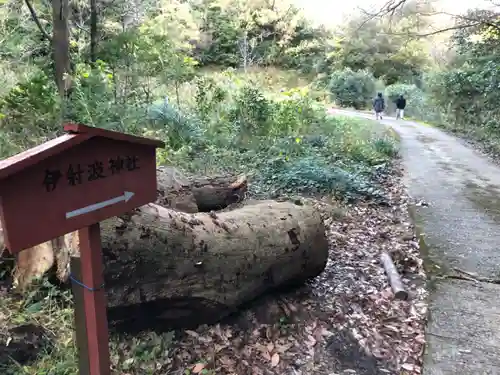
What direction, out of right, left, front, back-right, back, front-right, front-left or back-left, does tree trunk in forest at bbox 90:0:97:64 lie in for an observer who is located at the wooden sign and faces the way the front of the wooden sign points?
back-left

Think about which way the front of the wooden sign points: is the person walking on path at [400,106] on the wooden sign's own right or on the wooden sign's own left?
on the wooden sign's own left

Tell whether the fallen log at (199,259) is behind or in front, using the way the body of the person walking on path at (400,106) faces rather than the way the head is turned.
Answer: behind

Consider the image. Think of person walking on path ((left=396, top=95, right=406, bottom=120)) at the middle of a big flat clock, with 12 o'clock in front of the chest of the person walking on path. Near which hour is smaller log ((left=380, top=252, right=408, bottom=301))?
The smaller log is roughly at 6 o'clock from the person walking on path.

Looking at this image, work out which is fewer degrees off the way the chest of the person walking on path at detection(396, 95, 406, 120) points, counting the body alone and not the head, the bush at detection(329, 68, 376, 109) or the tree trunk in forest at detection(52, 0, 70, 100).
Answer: the bush

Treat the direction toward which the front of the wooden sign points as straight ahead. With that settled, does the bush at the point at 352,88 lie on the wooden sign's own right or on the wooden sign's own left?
on the wooden sign's own left

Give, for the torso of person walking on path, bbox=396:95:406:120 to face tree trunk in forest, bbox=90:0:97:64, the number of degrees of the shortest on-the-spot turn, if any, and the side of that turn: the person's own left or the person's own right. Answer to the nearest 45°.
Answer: approximately 135° to the person's own left

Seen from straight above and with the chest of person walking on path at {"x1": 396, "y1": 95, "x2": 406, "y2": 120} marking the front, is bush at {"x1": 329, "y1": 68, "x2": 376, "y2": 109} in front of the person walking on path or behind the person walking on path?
in front

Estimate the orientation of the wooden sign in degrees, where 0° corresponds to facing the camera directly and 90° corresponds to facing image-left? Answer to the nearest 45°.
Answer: approximately 315°

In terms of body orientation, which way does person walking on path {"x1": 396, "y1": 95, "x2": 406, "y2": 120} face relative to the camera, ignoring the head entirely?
away from the camera
